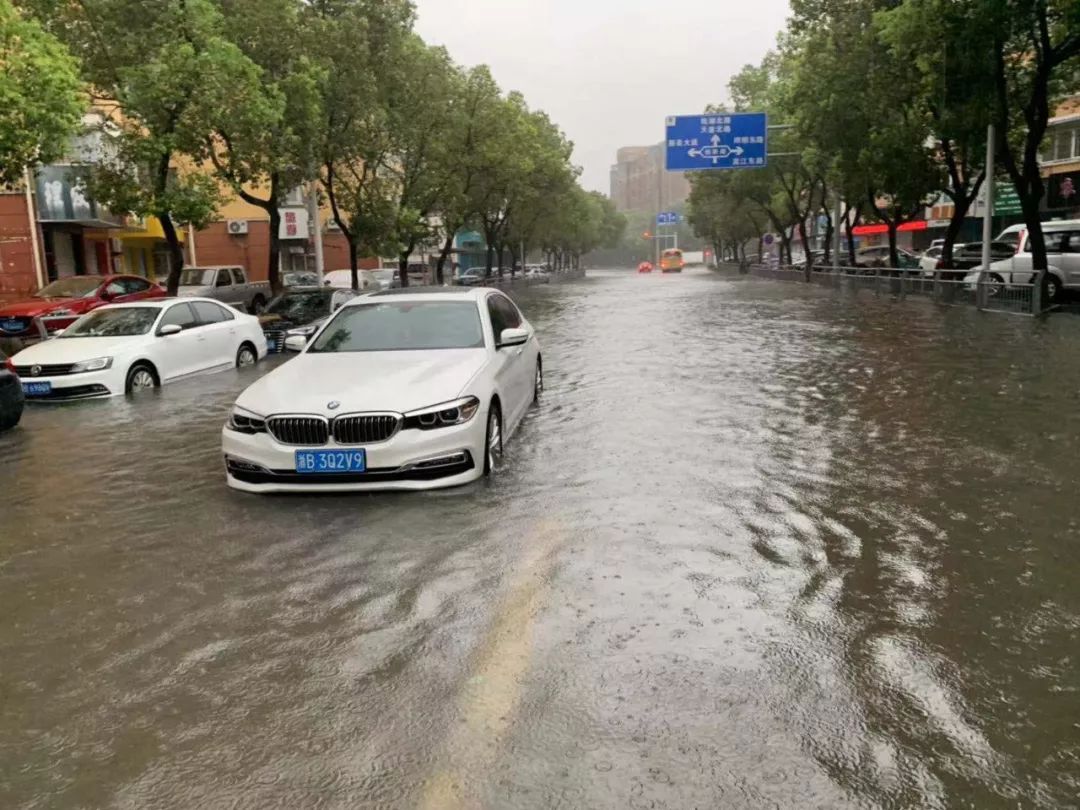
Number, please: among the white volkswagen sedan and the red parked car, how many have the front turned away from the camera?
0

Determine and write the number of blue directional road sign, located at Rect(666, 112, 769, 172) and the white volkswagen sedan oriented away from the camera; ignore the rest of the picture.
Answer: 0

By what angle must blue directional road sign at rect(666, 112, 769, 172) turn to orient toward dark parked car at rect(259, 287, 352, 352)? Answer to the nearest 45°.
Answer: approximately 45° to its right

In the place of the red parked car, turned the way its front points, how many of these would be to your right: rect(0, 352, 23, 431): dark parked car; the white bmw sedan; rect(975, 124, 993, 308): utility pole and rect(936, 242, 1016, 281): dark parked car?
0

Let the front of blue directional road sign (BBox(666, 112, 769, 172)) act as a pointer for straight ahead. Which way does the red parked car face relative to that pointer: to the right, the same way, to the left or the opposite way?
the same way

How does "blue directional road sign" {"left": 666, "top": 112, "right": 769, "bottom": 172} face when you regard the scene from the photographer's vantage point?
facing the viewer

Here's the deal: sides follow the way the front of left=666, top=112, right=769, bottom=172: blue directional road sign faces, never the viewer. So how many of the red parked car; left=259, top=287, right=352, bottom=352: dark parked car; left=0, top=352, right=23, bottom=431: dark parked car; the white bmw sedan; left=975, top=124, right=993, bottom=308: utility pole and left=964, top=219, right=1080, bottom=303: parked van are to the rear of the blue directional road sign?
0

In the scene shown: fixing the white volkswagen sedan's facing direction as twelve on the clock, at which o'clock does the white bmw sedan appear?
The white bmw sedan is roughly at 10 o'clock from the white volkswagen sedan.

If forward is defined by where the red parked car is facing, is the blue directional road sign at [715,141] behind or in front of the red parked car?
behind

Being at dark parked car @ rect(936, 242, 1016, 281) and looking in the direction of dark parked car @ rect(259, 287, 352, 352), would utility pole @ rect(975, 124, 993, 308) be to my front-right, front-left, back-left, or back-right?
front-left

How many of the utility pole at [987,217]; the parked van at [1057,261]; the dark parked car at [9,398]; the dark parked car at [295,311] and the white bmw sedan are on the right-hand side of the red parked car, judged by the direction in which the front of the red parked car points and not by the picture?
0

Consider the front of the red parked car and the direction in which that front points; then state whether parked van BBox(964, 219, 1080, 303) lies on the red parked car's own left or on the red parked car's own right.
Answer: on the red parked car's own left

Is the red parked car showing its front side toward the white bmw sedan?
no

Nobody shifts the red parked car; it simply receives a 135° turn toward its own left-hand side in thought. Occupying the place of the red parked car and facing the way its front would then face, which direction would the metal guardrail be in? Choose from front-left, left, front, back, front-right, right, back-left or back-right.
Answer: front

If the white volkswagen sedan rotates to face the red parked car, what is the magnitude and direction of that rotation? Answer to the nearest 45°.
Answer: approximately 135° to its right

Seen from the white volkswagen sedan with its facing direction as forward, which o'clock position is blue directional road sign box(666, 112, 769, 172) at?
The blue directional road sign is roughly at 6 o'clock from the white volkswagen sedan.

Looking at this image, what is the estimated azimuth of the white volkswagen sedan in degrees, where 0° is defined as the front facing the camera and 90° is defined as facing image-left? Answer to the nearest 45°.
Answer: approximately 45°

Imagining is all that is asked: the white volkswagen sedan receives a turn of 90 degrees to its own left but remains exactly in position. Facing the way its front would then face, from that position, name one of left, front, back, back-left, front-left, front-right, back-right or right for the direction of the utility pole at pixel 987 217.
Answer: front-left

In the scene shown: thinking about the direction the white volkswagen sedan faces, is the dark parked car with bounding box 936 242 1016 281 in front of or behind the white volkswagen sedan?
behind

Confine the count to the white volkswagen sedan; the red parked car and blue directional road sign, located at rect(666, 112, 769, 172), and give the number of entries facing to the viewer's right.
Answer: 0
